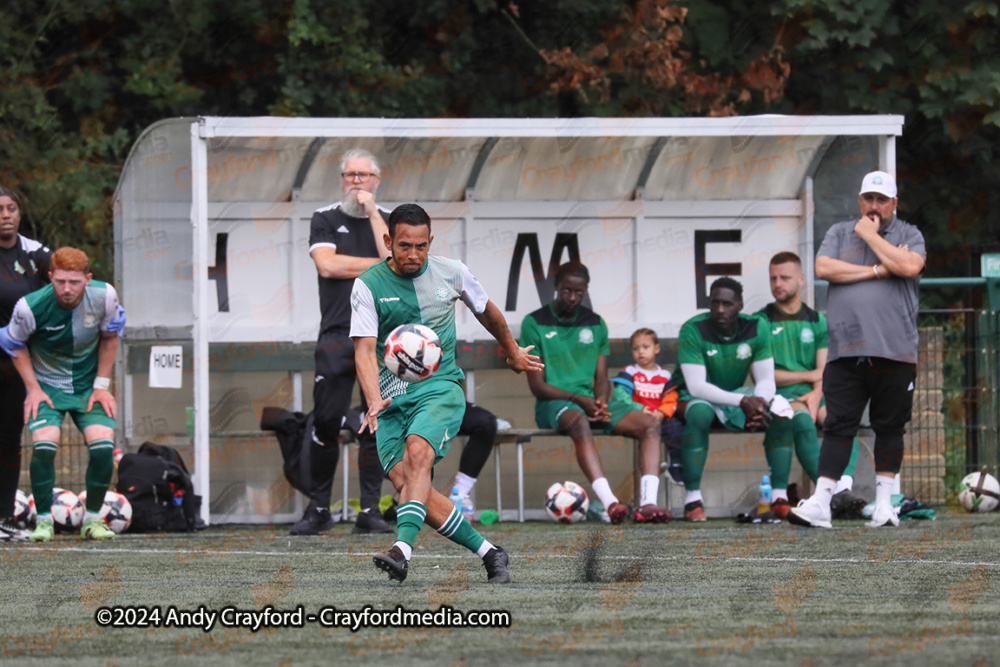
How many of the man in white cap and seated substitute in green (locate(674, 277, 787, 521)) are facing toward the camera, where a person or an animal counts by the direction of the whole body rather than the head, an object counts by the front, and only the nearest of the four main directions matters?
2

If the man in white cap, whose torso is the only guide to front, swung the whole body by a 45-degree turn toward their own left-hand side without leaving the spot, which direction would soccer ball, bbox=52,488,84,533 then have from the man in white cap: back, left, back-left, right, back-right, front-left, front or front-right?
back-right

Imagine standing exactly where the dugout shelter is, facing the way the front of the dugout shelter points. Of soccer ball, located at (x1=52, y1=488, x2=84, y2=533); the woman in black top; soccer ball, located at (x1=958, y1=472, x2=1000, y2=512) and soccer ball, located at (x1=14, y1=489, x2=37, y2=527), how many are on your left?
1

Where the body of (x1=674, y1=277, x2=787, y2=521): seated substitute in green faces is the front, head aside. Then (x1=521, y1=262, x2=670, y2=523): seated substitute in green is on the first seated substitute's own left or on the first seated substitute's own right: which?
on the first seated substitute's own right

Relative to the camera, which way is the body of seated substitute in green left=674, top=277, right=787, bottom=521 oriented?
toward the camera

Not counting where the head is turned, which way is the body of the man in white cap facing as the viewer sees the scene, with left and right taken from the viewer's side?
facing the viewer

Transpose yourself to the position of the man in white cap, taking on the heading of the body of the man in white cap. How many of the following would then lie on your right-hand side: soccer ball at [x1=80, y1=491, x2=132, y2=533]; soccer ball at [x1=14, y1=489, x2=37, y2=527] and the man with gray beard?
3

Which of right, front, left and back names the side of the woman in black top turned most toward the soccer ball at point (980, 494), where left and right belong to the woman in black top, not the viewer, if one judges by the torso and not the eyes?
left

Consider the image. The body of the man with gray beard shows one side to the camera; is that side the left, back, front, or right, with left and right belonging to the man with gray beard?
front

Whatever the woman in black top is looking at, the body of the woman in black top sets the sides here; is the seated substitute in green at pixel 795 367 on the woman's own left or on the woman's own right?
on the woman's own left

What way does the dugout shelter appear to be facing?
toward the camera

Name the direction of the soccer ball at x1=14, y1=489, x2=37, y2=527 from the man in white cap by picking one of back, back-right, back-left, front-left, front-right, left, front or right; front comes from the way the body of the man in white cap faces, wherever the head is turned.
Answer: right
